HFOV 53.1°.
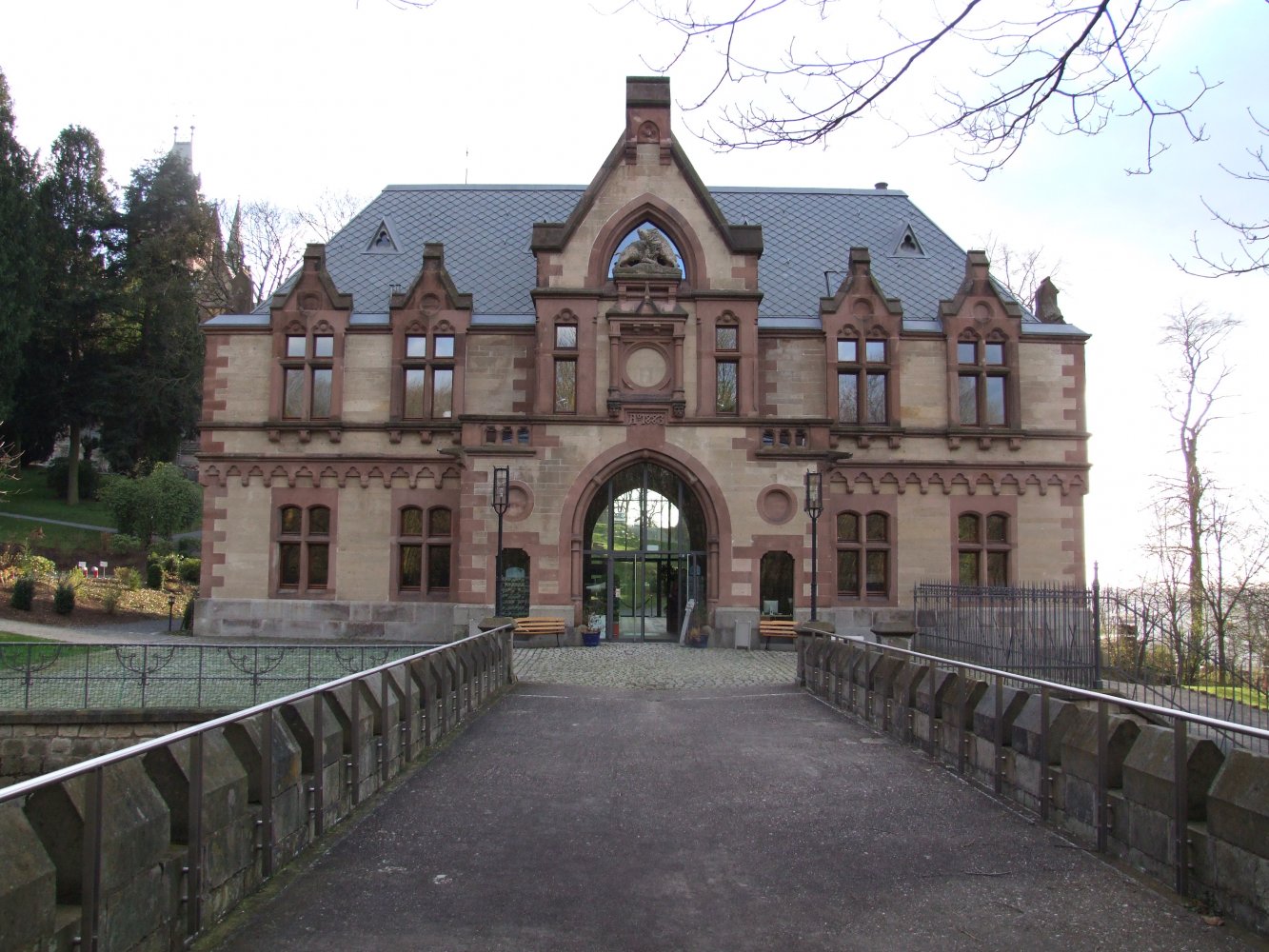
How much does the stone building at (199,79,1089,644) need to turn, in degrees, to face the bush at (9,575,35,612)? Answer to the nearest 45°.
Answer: approximately 90° to its right

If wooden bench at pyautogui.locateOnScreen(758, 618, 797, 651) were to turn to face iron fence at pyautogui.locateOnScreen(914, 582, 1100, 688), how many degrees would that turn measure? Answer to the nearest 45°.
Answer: approximately 45° to its left

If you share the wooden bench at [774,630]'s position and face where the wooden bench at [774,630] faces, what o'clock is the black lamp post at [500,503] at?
The black lamp post is roughly at 2 o'clock from the wooden bench.

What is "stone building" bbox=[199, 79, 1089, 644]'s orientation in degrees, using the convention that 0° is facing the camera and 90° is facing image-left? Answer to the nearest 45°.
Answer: approximately 0°

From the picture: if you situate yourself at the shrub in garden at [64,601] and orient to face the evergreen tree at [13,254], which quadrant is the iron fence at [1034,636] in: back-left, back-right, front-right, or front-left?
back-right

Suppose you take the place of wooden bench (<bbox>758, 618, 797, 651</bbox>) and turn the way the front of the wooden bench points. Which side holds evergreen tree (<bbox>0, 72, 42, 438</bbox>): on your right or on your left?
on your right

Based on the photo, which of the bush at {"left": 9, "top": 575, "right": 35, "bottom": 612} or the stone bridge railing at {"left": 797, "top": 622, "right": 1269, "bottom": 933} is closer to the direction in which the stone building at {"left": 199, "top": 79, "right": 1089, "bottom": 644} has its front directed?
the stone bridge railing

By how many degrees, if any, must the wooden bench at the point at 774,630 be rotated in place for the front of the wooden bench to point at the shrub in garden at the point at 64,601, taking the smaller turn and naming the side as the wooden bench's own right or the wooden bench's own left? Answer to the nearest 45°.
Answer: approximately 90° to the wooden bench's own right
